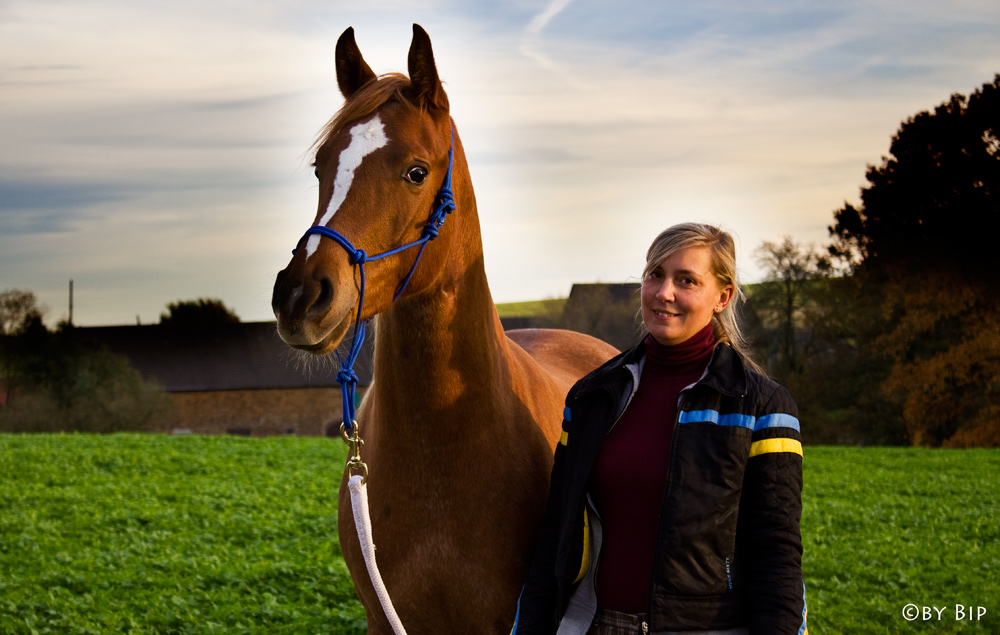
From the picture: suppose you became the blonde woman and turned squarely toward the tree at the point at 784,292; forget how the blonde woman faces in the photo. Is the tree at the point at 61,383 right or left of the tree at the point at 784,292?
left

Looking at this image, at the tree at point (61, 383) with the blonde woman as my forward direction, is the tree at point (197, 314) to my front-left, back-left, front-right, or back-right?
back-left

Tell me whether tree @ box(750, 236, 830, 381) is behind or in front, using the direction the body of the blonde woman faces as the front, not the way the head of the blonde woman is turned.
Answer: behind

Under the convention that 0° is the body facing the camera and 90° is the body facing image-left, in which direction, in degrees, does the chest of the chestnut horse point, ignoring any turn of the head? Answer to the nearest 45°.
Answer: approximately 45°

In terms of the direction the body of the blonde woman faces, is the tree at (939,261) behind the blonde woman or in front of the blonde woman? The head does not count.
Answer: behind

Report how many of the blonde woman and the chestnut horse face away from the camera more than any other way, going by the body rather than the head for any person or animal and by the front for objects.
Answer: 0

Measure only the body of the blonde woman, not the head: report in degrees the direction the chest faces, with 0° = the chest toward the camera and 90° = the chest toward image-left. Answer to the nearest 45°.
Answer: approximately 45°
